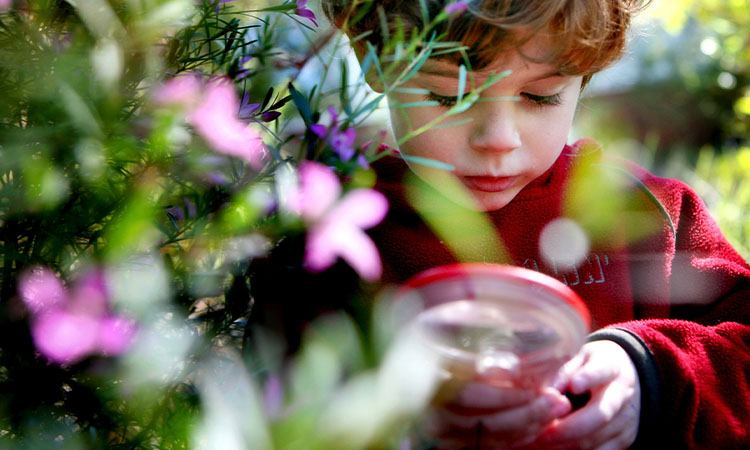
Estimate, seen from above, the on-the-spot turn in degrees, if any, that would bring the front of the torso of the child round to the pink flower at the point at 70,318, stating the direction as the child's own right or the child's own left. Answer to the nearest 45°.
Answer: approximately 45° to the child's own right

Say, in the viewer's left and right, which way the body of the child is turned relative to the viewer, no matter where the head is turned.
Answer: facing the viewer
